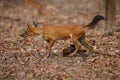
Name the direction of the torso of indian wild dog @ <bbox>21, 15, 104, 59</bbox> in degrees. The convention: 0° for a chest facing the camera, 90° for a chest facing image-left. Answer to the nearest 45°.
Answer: approximately 90°
